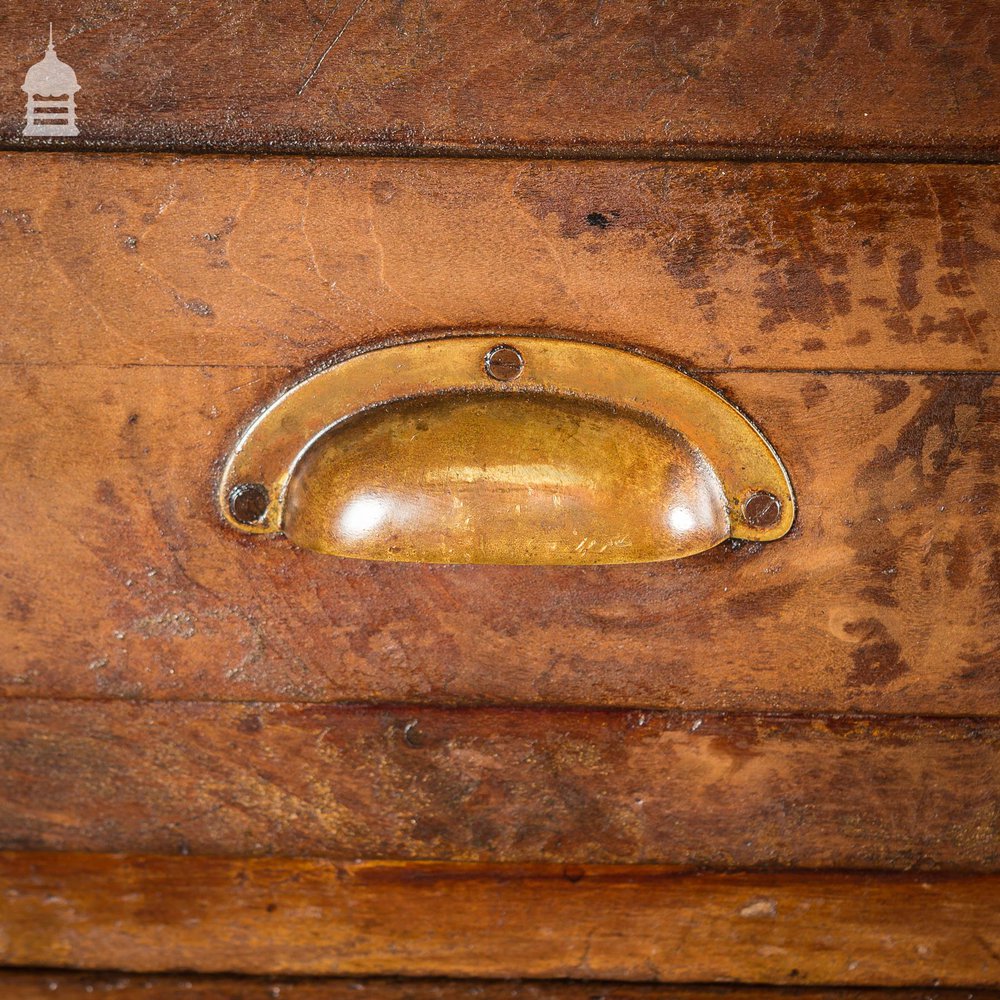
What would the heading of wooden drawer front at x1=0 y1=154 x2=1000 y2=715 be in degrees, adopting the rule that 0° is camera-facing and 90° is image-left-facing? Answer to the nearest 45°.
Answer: approximately 0°
